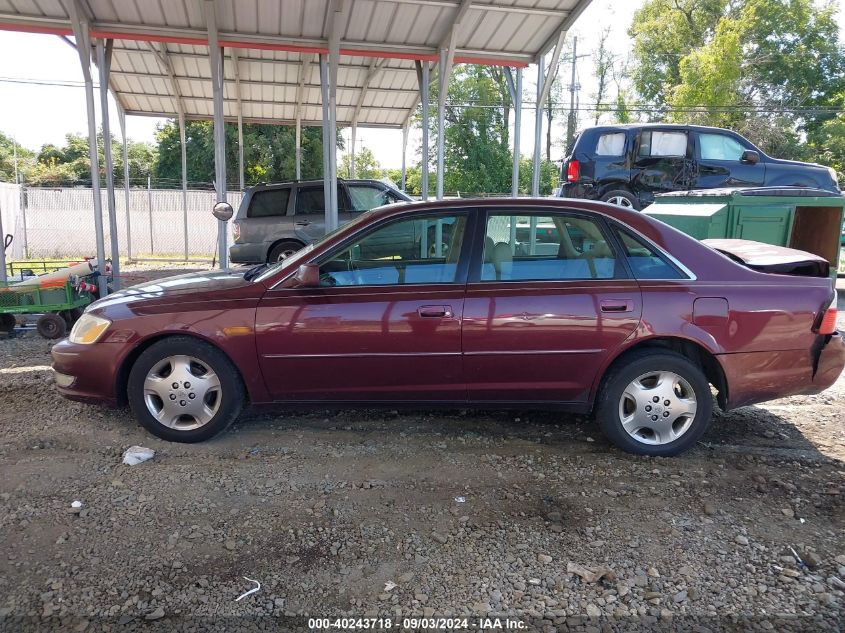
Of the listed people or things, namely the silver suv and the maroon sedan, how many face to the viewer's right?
1

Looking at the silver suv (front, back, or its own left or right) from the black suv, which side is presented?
front

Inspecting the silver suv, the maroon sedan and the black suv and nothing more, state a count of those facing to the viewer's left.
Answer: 1

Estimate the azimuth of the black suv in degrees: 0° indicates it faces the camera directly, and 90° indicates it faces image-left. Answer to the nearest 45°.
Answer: approximately 270°

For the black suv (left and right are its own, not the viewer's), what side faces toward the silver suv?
back

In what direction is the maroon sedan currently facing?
to the viewer's left

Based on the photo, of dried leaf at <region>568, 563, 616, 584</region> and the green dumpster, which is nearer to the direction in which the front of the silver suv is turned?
the green dumpster

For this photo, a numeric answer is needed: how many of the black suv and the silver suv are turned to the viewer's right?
2

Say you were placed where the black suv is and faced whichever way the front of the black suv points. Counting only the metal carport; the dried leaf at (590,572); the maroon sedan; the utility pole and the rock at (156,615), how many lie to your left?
1

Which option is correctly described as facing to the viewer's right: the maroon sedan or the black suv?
the black suv

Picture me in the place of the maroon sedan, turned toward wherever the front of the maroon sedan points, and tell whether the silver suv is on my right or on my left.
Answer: on my right

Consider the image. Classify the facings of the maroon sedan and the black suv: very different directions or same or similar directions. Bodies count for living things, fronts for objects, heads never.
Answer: very different directions

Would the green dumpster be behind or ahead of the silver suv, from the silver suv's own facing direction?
ahead

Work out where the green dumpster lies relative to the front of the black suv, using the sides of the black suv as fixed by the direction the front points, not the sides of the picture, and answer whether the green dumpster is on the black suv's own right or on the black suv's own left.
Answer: on the black suv's own right

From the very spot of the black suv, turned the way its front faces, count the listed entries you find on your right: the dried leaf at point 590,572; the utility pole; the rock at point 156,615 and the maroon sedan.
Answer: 3

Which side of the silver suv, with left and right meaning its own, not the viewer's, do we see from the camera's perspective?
right

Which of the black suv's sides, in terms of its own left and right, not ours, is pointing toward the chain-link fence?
back
